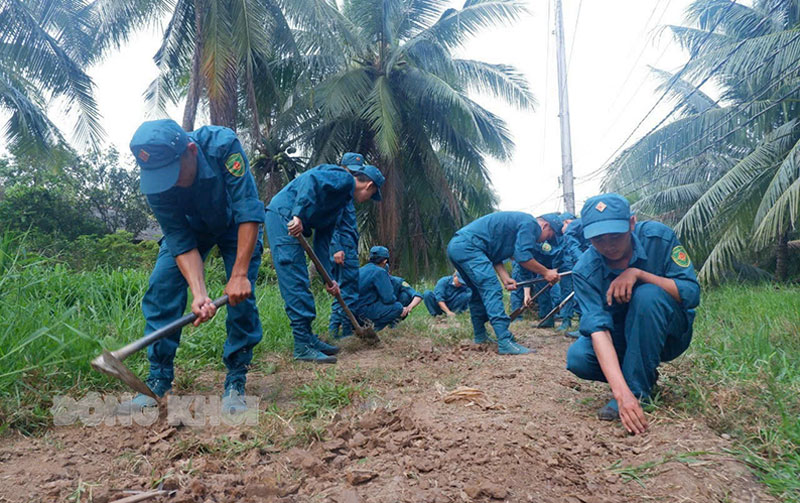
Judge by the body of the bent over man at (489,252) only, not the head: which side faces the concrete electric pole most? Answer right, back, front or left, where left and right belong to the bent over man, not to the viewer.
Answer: left

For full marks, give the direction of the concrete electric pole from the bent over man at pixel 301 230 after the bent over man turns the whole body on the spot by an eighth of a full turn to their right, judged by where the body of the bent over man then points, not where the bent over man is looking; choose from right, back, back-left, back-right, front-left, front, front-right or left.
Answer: left

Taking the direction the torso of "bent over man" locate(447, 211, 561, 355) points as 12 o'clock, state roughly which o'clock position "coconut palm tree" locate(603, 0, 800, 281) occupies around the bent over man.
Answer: The coconut palm tree is roughly at 10 o'clock from the bent over man.

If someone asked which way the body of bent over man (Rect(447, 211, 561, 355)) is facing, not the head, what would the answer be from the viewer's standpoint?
to the viewer's right

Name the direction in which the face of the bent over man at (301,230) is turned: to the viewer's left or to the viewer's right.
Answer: to the viewer's right

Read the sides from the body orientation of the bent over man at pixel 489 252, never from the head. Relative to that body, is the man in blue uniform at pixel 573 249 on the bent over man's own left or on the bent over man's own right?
on the bent over man's own left

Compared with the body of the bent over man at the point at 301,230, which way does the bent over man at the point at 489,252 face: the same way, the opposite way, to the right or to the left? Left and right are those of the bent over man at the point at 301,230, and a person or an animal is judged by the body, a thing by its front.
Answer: the same way

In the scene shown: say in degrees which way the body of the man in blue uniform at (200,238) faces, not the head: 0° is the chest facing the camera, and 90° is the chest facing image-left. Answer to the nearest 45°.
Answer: approximately 45°

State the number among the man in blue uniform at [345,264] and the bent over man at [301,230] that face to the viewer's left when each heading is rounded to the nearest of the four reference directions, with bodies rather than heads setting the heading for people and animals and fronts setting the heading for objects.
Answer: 0

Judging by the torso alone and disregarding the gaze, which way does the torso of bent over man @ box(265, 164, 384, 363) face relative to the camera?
to the viewer's right

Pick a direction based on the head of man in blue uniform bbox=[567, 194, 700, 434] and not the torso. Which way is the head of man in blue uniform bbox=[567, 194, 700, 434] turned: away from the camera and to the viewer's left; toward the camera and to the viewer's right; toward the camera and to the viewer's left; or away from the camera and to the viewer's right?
toward the camera and to the viewer's left

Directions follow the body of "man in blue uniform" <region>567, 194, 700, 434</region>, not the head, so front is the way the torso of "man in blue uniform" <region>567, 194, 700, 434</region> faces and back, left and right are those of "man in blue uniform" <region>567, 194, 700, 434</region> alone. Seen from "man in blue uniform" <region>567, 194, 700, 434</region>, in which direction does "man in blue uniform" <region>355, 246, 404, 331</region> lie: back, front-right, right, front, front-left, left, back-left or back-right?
right

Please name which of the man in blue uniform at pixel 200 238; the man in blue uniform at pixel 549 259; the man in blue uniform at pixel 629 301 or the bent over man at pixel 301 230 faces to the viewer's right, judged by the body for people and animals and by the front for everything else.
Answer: the bent over man

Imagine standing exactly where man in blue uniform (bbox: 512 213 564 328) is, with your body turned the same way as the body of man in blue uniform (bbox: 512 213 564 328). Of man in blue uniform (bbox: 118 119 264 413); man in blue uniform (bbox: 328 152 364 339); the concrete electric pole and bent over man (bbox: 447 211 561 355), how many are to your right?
1

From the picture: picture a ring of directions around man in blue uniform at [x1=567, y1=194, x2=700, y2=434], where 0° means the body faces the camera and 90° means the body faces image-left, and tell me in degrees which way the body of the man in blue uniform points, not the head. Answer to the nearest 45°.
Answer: approximately 45°
